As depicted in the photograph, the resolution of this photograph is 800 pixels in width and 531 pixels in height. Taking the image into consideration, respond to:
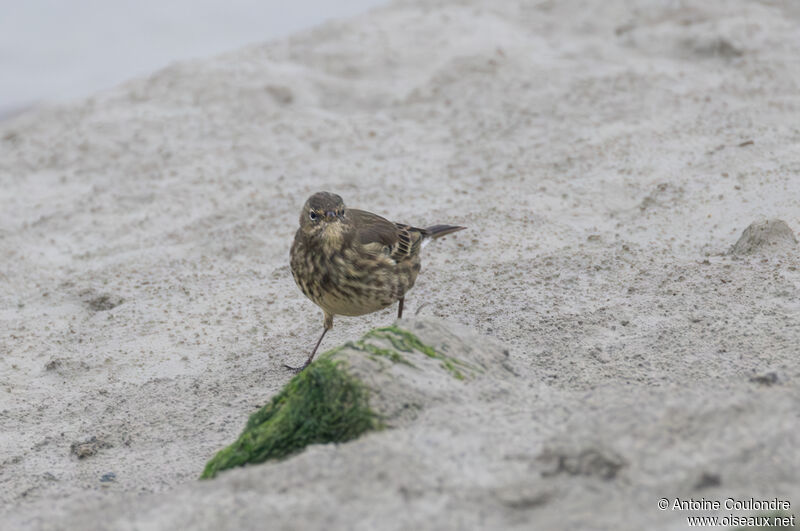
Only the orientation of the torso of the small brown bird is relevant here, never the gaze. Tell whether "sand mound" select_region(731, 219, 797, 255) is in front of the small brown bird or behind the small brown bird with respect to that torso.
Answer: behind

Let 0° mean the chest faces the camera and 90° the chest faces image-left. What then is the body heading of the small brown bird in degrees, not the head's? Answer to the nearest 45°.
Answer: approximately 45°

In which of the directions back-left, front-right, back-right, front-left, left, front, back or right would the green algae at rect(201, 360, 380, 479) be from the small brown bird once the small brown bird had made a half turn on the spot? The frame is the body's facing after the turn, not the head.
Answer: back-right
